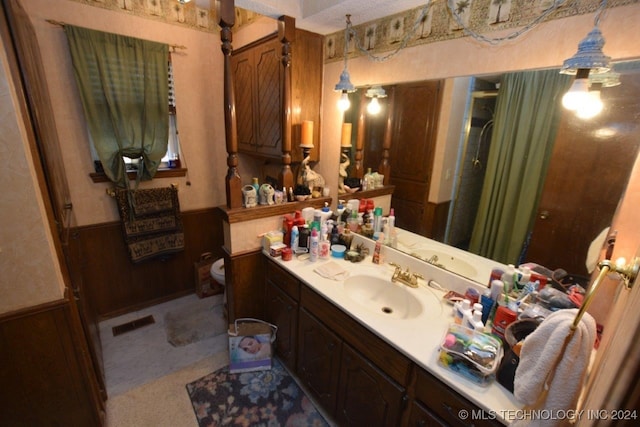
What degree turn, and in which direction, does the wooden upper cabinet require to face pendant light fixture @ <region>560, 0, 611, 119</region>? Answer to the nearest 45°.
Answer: approximately 90° to its left

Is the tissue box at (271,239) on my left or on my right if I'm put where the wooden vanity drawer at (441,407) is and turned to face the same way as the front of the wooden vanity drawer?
on my right

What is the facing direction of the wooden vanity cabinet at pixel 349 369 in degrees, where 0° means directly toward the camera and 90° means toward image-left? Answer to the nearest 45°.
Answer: approximately 45°

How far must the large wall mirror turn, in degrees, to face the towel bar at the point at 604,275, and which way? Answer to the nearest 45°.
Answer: approximately 45° to its left

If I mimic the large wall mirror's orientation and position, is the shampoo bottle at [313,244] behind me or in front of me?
in front

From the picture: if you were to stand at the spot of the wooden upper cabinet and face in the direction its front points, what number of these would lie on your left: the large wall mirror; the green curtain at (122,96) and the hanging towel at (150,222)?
1

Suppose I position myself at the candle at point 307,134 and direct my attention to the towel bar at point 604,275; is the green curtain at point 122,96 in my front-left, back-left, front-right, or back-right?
back-right

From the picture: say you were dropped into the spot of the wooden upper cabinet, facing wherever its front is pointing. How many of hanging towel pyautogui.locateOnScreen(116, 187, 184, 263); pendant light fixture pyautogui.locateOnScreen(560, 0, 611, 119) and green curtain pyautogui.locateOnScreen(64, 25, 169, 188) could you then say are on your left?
1

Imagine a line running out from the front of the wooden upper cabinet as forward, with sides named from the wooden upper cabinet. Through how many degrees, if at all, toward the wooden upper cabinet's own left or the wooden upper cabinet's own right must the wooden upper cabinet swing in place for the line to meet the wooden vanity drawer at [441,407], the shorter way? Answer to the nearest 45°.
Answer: approximately 45° to the wooden upper cabinet's own left
